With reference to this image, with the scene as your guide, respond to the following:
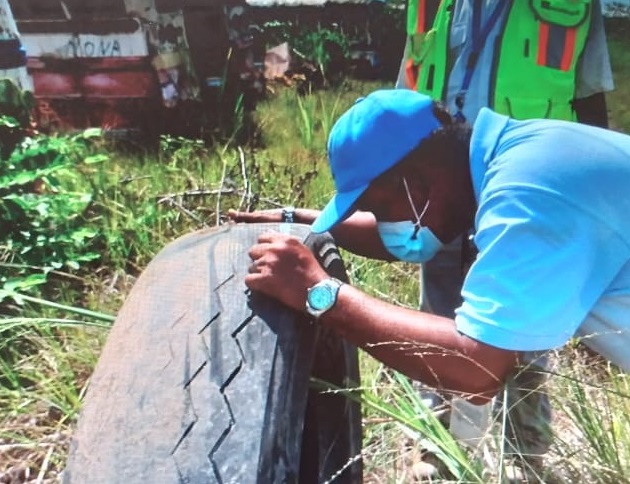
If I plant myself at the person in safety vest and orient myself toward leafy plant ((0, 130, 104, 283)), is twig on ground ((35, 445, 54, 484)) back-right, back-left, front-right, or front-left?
front-left

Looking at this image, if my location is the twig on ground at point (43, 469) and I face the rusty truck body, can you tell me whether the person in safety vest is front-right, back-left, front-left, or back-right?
front-right

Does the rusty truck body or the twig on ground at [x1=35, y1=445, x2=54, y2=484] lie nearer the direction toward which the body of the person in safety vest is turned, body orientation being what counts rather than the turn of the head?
the twig on ground

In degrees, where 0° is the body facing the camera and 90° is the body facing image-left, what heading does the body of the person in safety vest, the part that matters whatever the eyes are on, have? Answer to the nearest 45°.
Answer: approximately 45°

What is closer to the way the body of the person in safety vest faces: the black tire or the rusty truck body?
the black tire

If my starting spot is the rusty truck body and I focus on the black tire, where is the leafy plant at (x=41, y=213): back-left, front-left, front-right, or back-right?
front-right

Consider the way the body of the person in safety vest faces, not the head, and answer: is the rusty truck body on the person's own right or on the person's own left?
on the person's own right

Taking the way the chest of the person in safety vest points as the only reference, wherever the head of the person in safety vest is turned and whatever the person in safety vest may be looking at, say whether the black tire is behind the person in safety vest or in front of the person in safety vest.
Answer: in front

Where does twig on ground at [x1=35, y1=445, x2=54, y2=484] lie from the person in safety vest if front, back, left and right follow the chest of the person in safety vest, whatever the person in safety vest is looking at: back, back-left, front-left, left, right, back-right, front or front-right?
front

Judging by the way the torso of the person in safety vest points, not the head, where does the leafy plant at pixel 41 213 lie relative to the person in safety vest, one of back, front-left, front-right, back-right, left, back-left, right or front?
front-right
